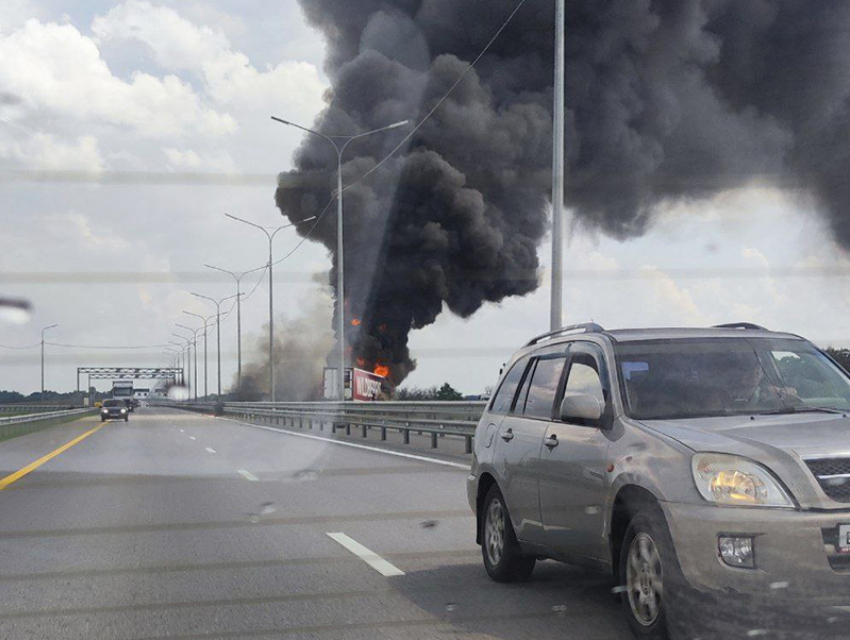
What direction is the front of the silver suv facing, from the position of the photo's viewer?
facing the viewer and to the right of the viewer

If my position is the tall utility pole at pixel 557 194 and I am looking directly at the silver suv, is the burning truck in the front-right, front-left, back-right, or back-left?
back-right

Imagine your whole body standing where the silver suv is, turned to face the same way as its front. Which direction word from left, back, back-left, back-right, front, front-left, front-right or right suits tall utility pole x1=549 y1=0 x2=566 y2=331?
back-left

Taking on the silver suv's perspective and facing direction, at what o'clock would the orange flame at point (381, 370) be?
The orange flame is roughly at 7 o'clock from the silver suv.

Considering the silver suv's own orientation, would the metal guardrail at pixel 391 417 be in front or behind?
behind

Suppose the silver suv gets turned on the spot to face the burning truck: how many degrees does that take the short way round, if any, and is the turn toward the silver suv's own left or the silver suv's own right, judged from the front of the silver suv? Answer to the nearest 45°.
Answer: approximately 135° to the silver suv's own left
